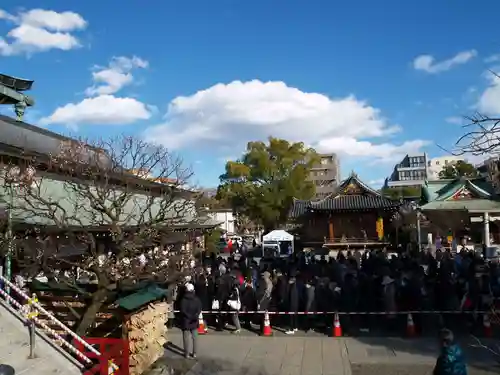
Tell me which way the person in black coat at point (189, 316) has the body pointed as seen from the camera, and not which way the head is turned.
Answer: away from the camera

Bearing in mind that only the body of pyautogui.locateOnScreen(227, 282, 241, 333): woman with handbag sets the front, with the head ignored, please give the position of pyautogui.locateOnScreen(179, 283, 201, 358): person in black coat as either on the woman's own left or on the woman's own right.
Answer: on the woman's own left

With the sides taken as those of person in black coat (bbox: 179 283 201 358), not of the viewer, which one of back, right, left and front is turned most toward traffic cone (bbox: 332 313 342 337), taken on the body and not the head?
right

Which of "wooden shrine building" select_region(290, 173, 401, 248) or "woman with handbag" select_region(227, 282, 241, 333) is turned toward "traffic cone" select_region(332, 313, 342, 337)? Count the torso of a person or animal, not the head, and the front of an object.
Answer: the wooden shrine building
